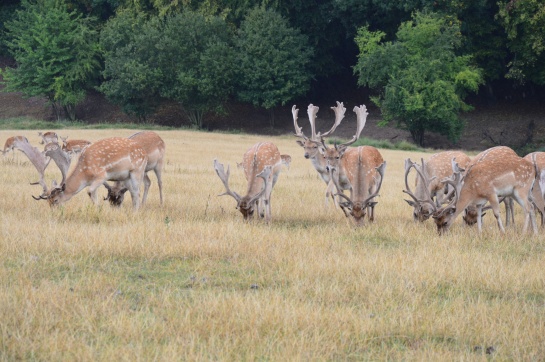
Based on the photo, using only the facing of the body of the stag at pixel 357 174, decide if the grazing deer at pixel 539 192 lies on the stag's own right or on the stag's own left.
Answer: on the stag's own left

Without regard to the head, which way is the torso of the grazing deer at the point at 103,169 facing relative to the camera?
to the viewer's left

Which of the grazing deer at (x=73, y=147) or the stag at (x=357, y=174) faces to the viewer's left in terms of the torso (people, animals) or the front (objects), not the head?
the grazing deer

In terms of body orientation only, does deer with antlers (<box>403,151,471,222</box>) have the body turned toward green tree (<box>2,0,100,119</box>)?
no

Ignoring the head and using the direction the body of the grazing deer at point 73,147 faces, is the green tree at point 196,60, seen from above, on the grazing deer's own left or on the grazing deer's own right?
on the grazing deer's own right

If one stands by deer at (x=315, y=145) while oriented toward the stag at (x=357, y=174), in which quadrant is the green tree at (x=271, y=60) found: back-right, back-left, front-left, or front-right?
back-left

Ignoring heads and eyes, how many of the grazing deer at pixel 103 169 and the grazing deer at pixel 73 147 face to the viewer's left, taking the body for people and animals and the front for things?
2

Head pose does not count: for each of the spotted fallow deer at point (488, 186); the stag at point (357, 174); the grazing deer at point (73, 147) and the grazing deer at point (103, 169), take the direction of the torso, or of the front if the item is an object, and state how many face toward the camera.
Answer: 1

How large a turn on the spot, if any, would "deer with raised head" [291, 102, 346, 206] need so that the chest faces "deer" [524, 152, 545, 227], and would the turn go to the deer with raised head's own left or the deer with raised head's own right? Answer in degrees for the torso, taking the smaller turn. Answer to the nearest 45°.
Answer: approximately 90° to the deer with raised head's own left

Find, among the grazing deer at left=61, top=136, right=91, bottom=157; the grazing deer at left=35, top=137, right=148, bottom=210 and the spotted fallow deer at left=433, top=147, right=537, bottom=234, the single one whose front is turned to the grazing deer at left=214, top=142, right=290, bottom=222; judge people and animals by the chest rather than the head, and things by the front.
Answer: the spotted fallow deer

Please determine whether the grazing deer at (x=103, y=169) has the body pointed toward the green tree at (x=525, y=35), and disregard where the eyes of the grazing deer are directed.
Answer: no

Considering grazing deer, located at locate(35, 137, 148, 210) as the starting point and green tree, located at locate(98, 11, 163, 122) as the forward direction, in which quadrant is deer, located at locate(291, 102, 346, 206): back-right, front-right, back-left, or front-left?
front-right

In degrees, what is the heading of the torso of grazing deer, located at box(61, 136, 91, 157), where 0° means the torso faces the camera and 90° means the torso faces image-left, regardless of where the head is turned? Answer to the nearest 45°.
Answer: approximately 90°

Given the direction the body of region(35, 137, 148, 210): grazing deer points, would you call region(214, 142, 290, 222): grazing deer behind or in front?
behind

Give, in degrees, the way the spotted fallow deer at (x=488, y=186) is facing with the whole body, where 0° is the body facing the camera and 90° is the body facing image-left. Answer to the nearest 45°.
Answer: approximately 90°

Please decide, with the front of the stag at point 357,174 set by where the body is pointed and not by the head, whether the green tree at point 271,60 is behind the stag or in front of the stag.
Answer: behind

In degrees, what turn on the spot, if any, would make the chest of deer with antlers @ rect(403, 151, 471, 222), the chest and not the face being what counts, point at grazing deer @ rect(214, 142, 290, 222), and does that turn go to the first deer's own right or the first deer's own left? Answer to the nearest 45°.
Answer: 0° — it already faces it

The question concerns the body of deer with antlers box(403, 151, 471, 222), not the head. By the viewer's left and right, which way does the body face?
facing the viewer and to the left of the viewer

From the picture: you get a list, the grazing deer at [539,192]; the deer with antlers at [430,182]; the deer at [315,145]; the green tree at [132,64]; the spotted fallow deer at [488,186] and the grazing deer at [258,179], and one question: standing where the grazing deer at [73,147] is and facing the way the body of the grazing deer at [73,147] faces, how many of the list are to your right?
1

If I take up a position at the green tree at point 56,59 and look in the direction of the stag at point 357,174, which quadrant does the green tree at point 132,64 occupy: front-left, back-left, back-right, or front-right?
front-left

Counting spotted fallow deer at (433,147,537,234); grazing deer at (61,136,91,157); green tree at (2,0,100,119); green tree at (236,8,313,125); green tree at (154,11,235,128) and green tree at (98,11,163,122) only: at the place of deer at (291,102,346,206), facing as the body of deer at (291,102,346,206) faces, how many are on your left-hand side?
1

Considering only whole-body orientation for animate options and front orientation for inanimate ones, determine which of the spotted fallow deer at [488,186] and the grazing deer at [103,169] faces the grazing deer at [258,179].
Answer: the spotted fallow deer

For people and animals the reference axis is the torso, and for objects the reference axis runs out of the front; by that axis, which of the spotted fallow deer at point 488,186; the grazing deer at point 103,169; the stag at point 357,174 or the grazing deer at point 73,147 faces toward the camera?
the stag
